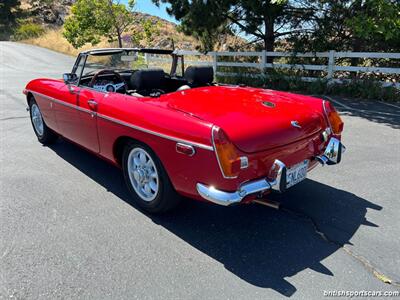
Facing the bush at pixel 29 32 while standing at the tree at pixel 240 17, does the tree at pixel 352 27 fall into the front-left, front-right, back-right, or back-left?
back-right

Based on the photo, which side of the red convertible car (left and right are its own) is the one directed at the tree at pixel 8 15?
front

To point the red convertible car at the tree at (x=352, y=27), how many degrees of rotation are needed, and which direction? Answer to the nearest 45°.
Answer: approximately 90° to its right

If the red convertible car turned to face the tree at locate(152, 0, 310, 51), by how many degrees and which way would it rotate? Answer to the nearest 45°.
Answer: approximately 45° to its right

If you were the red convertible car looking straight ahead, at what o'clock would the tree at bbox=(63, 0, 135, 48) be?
The tree is roughly at 1 o'clock from the red convertible car.

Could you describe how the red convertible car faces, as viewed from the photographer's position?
facing away from the viewer and to the left of the viewer

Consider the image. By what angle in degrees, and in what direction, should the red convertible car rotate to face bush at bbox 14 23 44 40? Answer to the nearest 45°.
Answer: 0° — it already faces it

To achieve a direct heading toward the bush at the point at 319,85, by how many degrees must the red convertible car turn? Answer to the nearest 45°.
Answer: approximately 90° to its right

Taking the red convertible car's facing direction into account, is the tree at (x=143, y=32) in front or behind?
in front
